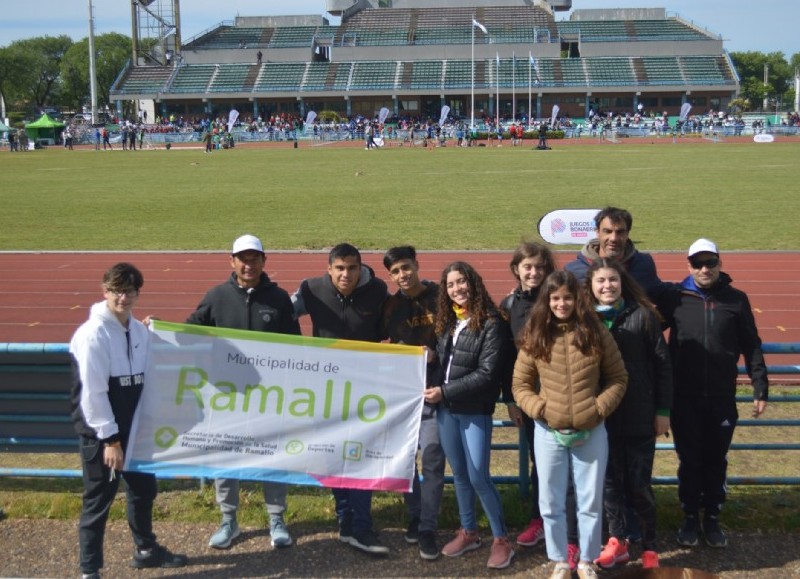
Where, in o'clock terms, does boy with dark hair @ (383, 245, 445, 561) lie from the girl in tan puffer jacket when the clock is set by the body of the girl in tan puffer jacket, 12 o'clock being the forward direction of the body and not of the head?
The boy with dark hair is roughly at 4 o'clock from the girl in tan puffer jacket.

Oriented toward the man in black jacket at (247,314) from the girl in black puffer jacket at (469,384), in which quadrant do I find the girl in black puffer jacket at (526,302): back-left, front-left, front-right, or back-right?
back-right

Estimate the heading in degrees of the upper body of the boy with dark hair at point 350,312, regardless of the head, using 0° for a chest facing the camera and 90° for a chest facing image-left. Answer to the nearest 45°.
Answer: approximately 0°

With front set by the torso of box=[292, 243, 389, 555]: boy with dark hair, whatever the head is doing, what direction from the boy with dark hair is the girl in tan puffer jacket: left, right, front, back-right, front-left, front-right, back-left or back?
front-left

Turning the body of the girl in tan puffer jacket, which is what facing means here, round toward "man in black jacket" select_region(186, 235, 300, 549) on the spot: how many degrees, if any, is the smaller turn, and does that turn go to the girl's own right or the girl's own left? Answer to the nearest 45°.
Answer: approximately 90° to the girl's own right

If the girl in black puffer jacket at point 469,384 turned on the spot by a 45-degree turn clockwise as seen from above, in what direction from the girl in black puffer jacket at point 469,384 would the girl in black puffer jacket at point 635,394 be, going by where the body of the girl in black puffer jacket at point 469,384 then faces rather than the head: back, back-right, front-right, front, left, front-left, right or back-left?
back

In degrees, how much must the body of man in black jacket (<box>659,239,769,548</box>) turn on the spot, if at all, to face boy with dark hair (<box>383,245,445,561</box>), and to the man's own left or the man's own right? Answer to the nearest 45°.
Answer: approximately 90° to the man's own right

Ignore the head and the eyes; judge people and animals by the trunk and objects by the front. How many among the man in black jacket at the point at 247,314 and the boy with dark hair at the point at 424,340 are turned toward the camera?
2
